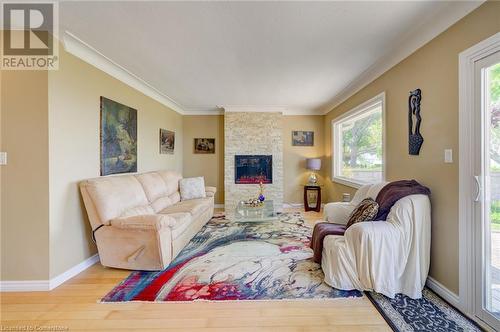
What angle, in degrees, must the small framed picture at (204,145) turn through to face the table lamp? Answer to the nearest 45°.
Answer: approximately 90° to its left

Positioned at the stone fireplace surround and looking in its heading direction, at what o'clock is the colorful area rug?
The colorful area rug is roughly at 12 o'clock from the stone fireplace surround.

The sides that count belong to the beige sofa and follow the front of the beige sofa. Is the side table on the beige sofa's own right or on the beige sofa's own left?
on the beige sofa's own left

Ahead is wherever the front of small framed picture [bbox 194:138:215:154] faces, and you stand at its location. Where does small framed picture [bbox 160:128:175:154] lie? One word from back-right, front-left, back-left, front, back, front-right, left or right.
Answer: front-right

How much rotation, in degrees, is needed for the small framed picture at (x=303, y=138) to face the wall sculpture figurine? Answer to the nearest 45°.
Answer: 0° — it already faces it

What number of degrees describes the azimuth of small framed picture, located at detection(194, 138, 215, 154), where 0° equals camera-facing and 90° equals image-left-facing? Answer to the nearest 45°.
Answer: approximately 0°

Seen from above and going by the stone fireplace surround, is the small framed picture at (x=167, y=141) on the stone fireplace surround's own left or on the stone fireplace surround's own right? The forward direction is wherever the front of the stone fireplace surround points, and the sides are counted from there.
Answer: on the stone fireplace surround's own right

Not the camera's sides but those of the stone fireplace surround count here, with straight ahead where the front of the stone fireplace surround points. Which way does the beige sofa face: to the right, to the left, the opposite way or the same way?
to the left

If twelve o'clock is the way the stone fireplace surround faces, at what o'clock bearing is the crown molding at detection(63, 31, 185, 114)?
The crown molding is roughly at 1 o'clock from the stone fireplace surround.

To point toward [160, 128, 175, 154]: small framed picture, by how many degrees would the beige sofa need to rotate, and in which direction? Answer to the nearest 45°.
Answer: approximately 135° to its left
